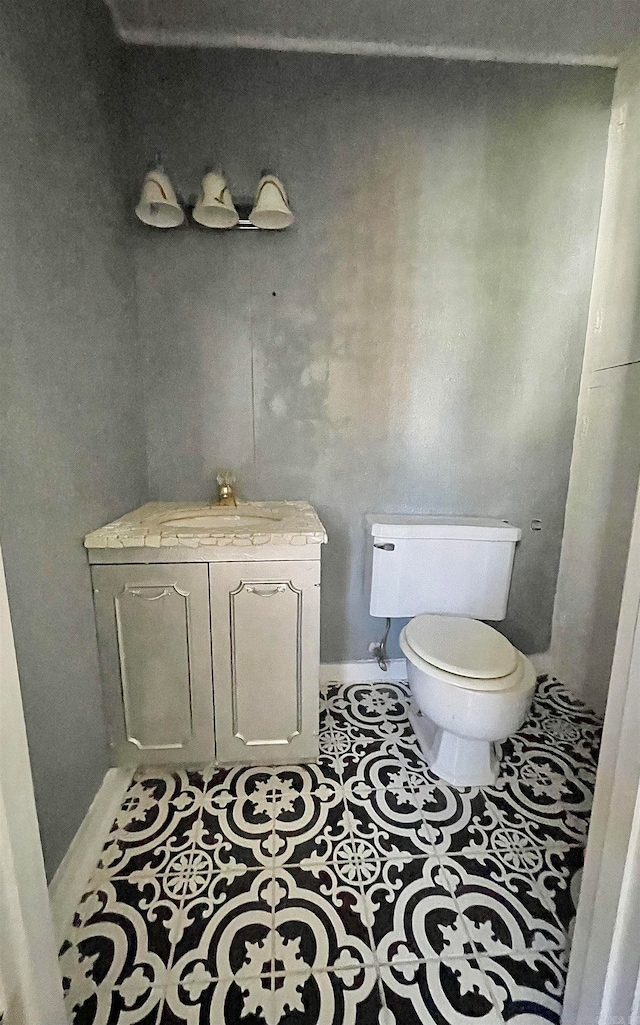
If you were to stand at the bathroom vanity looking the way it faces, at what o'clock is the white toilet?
The white toilet is roughly at 9 o'clock from the bathroom vanity.

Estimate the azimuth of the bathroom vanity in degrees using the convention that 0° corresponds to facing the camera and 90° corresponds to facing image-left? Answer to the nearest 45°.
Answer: approximately 0°
